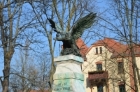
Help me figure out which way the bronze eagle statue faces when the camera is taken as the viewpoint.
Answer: facing the viewer and to the left of the viewer
